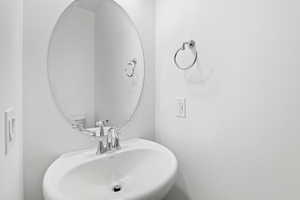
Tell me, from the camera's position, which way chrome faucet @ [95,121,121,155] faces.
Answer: facing the viewer and to the right of the viewer

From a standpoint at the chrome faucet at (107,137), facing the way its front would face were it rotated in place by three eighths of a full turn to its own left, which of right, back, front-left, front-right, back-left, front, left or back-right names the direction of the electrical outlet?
right
